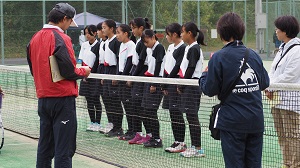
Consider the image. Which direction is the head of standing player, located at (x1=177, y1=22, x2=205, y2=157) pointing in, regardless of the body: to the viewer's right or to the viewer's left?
to the viewer's left

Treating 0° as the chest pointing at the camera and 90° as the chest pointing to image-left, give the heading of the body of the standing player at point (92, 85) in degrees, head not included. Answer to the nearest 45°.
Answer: approximately 45°

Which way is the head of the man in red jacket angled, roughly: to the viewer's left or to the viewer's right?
to the viewer's right

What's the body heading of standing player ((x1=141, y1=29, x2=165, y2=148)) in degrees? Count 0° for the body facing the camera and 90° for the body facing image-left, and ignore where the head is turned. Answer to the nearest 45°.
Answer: approximately 45°

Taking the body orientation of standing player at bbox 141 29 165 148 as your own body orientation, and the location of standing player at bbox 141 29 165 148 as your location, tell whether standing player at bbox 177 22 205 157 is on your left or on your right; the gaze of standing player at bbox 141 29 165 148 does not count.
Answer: on your left

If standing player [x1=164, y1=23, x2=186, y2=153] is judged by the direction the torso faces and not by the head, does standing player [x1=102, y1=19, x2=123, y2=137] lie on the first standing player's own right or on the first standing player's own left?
on the first standing player's own right
